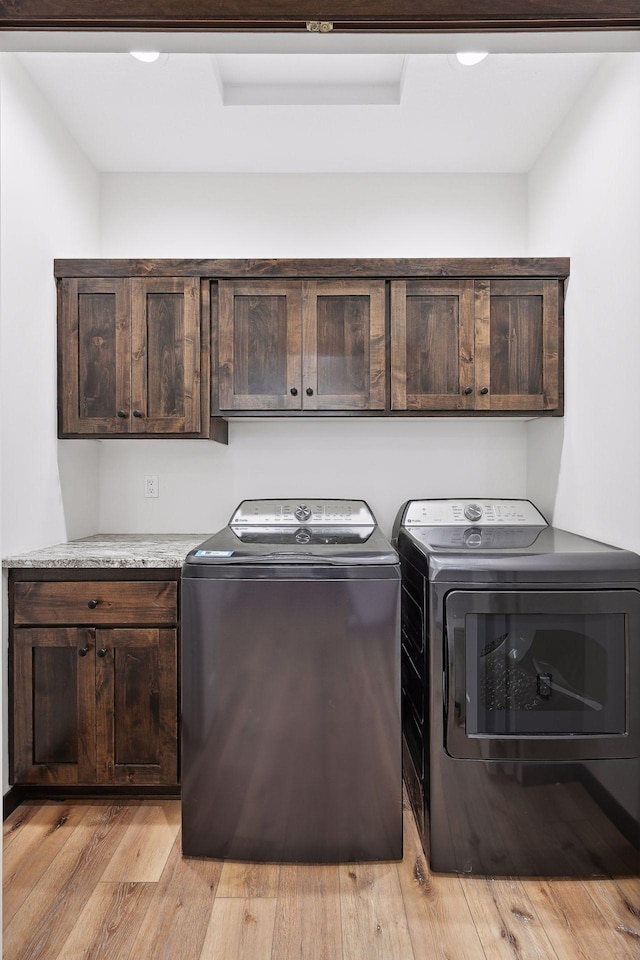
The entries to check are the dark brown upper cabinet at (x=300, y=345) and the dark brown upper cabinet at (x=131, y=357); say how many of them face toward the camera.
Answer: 2

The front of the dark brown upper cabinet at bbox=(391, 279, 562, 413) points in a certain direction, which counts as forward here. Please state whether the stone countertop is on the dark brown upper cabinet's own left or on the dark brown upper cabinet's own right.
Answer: on the dark brown upper cabinet's own right

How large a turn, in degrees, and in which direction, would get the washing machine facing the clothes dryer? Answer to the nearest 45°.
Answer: approximately 90° to its left

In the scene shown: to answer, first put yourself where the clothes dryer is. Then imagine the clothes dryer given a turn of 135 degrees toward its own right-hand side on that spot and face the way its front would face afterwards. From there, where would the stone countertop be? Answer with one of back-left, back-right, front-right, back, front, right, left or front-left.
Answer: front-left

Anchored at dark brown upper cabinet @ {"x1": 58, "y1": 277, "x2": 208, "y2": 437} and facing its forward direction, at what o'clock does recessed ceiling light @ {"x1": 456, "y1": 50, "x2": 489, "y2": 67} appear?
The recessed ceiling light is roughly at 10 o'clock from the dark brown upper cabinet.

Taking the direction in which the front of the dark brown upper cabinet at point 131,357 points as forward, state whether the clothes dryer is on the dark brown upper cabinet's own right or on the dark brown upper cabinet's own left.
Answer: on the dark brown upper cabinet's own left

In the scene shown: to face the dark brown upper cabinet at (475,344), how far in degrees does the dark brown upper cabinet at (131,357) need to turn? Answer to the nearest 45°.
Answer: approximately 90° to its left
